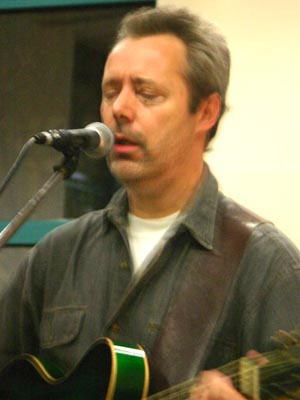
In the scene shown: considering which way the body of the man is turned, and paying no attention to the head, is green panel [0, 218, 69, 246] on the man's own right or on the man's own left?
on the man's own right

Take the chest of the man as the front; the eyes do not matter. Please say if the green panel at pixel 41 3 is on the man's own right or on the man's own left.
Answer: on the man's own right

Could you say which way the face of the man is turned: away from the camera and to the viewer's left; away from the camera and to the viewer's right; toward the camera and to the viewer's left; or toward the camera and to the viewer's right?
toward the camera and to the viewer's left
